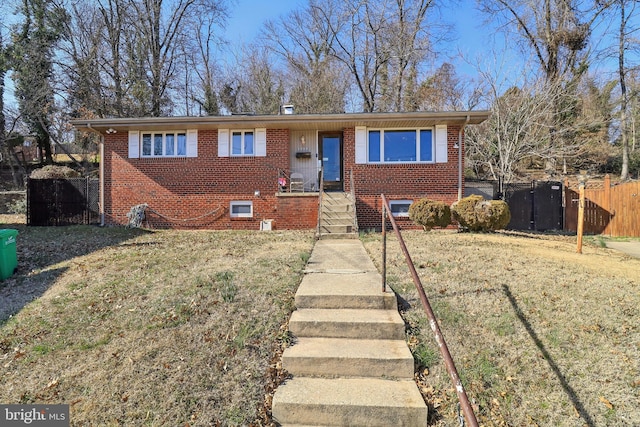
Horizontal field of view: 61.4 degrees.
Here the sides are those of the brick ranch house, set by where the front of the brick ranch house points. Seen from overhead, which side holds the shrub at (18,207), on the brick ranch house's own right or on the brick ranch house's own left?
on the brick ranch house's own right

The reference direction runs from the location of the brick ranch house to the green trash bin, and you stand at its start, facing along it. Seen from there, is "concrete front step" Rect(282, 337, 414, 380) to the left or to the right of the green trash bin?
left

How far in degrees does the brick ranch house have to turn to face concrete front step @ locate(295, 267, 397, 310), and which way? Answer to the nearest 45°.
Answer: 0° — it already faces it

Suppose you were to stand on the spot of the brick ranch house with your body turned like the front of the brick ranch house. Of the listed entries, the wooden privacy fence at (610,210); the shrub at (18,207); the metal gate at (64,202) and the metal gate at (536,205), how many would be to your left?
2

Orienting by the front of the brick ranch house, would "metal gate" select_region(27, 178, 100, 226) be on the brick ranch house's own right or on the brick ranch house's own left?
on the brick ranch house's own right

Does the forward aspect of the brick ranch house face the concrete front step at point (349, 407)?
yes

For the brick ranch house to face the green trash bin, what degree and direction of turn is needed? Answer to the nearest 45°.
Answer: approximately 45° to its right

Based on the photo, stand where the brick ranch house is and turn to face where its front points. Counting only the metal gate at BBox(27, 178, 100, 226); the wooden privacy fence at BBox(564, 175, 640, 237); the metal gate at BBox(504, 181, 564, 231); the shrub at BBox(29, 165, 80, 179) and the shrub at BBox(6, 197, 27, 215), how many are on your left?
2

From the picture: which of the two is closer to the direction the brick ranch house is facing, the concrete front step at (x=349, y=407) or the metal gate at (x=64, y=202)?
the concrete front step

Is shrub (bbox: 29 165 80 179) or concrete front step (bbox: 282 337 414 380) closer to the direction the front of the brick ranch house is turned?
the concrete front step

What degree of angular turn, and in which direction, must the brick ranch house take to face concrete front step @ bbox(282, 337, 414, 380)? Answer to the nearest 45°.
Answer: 0° — it already faces it

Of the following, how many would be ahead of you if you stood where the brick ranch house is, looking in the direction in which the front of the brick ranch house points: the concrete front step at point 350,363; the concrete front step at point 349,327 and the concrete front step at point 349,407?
3

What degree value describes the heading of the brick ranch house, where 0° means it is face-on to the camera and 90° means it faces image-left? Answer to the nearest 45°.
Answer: approximately 0°
